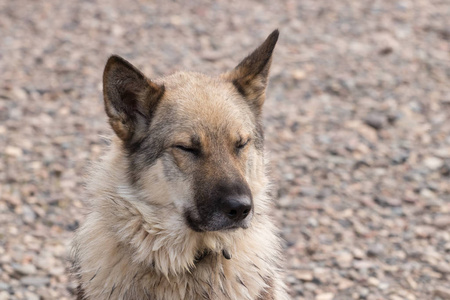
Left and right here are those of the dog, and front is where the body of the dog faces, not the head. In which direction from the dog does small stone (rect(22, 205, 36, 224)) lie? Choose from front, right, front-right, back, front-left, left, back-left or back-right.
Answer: back

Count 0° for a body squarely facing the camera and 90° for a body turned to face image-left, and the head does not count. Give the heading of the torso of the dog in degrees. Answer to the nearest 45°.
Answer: approximately 315°
